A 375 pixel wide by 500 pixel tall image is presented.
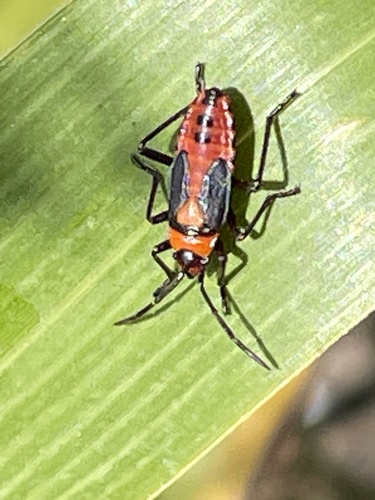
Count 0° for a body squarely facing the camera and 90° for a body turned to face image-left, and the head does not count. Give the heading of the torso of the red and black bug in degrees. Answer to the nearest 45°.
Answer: approximately 0°
